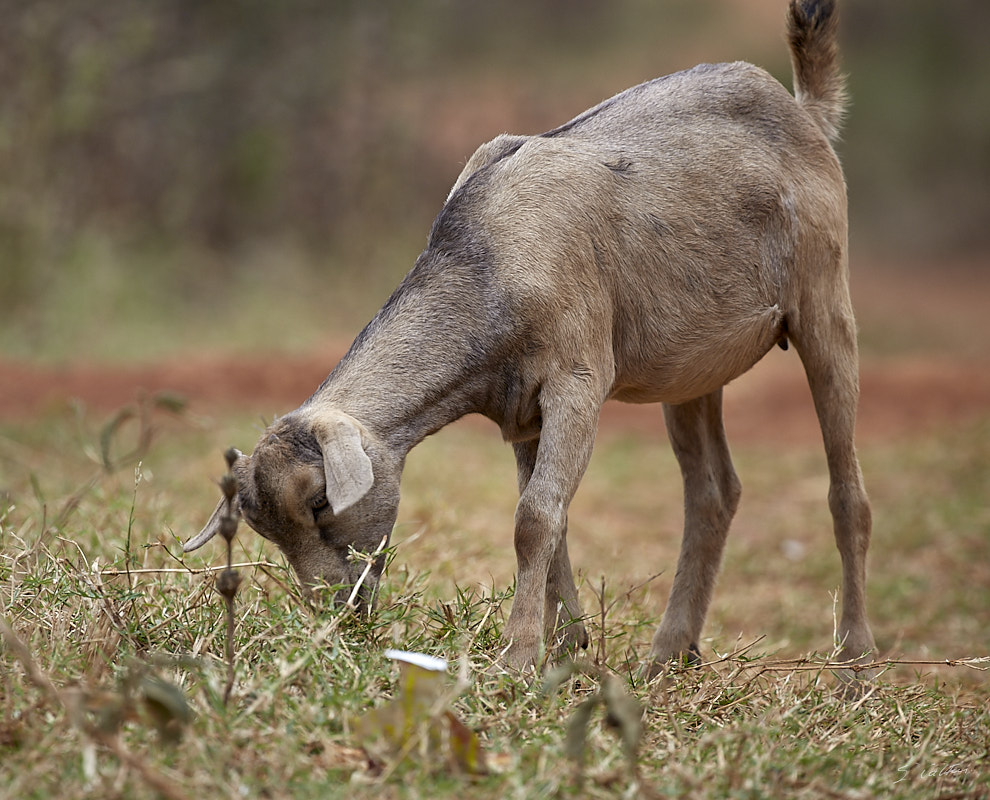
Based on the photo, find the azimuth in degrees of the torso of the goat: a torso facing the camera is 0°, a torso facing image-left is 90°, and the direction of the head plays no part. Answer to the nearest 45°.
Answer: approximately 45°
